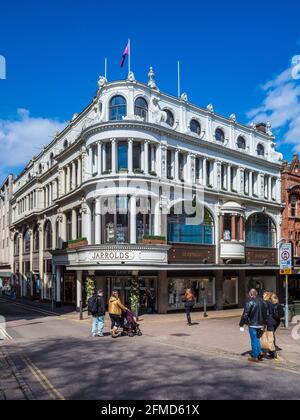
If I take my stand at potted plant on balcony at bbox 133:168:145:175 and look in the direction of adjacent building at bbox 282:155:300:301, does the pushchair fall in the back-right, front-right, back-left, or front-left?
back-right

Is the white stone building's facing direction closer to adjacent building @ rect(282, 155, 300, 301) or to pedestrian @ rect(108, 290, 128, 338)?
the pedestrian

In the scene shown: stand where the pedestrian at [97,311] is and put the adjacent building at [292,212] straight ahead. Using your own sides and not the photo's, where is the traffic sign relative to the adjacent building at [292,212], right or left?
right

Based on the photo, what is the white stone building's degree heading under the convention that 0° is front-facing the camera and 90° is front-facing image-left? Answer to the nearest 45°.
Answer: approximately 0°

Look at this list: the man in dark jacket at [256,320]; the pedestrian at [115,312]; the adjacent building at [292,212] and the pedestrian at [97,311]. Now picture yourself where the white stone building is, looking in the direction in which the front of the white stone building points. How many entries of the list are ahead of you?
3

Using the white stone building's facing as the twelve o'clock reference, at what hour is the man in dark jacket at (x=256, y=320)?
The man in dark jacket is roughly at 12 o'clock from the white stone building.

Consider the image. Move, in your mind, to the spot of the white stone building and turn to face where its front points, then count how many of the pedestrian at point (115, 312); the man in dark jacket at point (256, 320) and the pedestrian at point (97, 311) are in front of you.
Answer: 3

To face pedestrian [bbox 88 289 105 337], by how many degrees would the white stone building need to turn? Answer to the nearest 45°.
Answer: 0° — it already faces them

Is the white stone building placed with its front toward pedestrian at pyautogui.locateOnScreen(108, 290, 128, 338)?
yes
